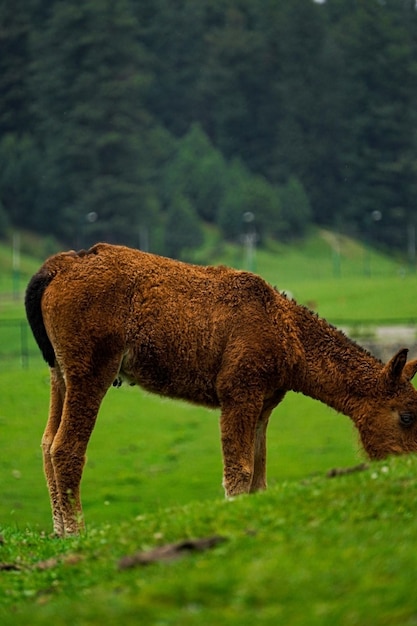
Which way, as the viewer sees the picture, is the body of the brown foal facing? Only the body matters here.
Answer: to the viewer's right
